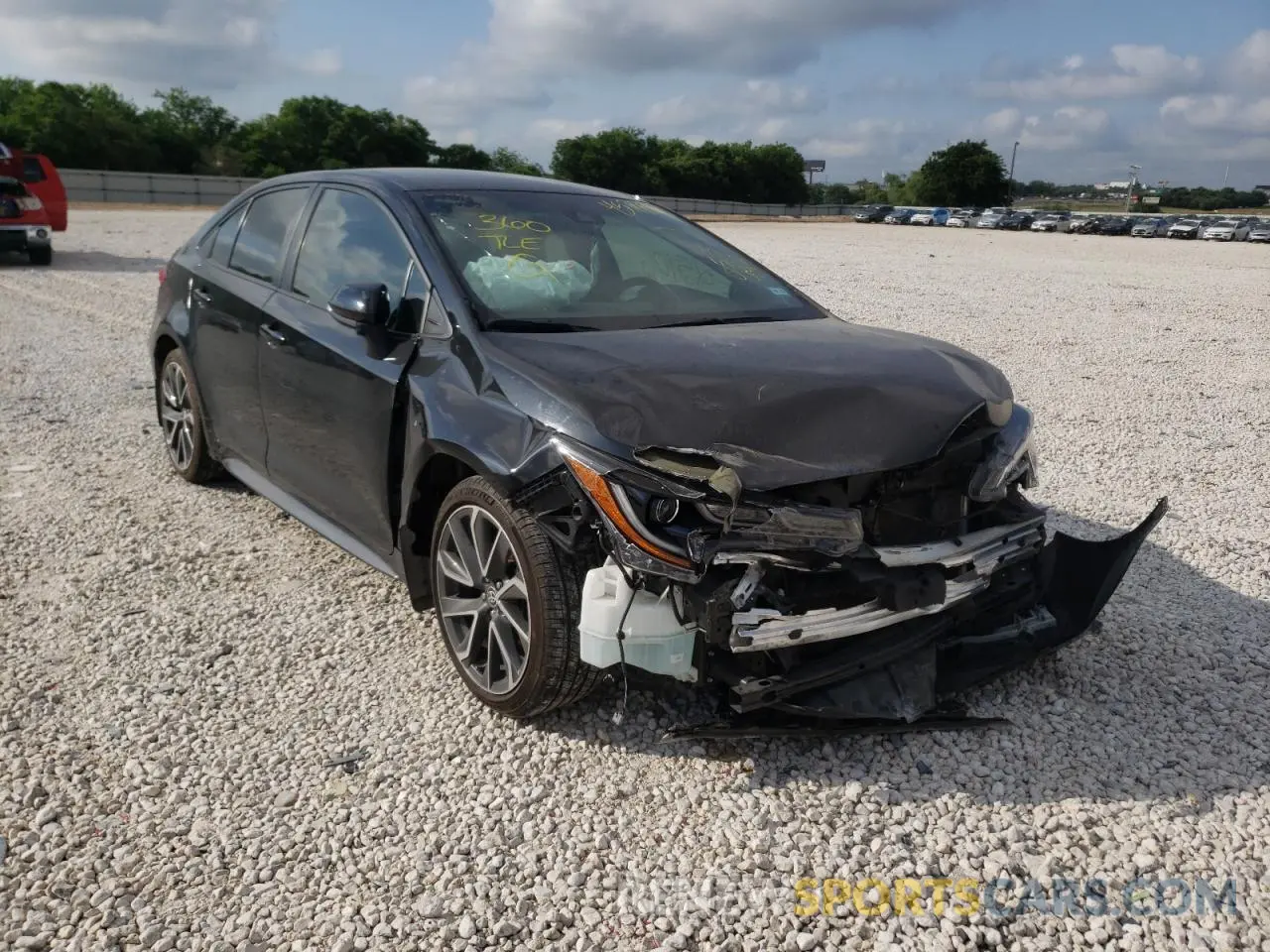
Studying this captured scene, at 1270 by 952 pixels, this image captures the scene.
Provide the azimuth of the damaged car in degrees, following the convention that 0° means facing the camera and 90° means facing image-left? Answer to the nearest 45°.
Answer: approximately 315°

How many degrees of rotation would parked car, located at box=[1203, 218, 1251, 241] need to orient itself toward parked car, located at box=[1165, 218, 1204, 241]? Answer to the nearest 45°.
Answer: approximately 90° to its right

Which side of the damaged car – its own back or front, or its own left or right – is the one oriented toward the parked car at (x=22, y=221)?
back

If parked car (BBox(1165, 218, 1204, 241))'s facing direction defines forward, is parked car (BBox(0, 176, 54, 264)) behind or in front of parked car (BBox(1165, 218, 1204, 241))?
in front

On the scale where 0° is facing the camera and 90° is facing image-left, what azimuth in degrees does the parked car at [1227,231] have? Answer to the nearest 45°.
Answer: approximately 45°

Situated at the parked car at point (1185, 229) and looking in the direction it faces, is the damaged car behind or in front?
in front

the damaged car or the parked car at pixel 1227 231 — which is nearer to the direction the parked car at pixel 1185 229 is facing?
the damaged car

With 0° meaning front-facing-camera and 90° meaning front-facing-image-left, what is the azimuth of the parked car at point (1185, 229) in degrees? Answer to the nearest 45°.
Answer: approximately 45°

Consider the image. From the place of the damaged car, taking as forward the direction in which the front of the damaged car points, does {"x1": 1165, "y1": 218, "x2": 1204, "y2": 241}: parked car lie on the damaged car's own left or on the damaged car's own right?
on the damaged car's own left

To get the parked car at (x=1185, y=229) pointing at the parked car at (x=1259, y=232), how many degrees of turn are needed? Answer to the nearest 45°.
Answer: approximately 90° to its left

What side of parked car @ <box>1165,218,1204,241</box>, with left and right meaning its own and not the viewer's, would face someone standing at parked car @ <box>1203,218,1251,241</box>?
left
